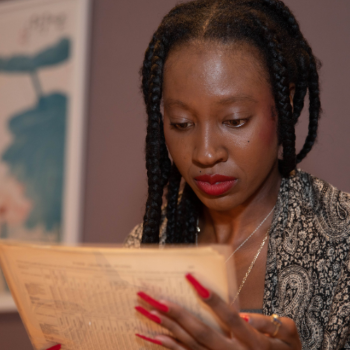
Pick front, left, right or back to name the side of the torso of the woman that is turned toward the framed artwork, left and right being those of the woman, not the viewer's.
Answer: right

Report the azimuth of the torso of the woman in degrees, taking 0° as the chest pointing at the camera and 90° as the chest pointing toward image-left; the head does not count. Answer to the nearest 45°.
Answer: approximately 45°
